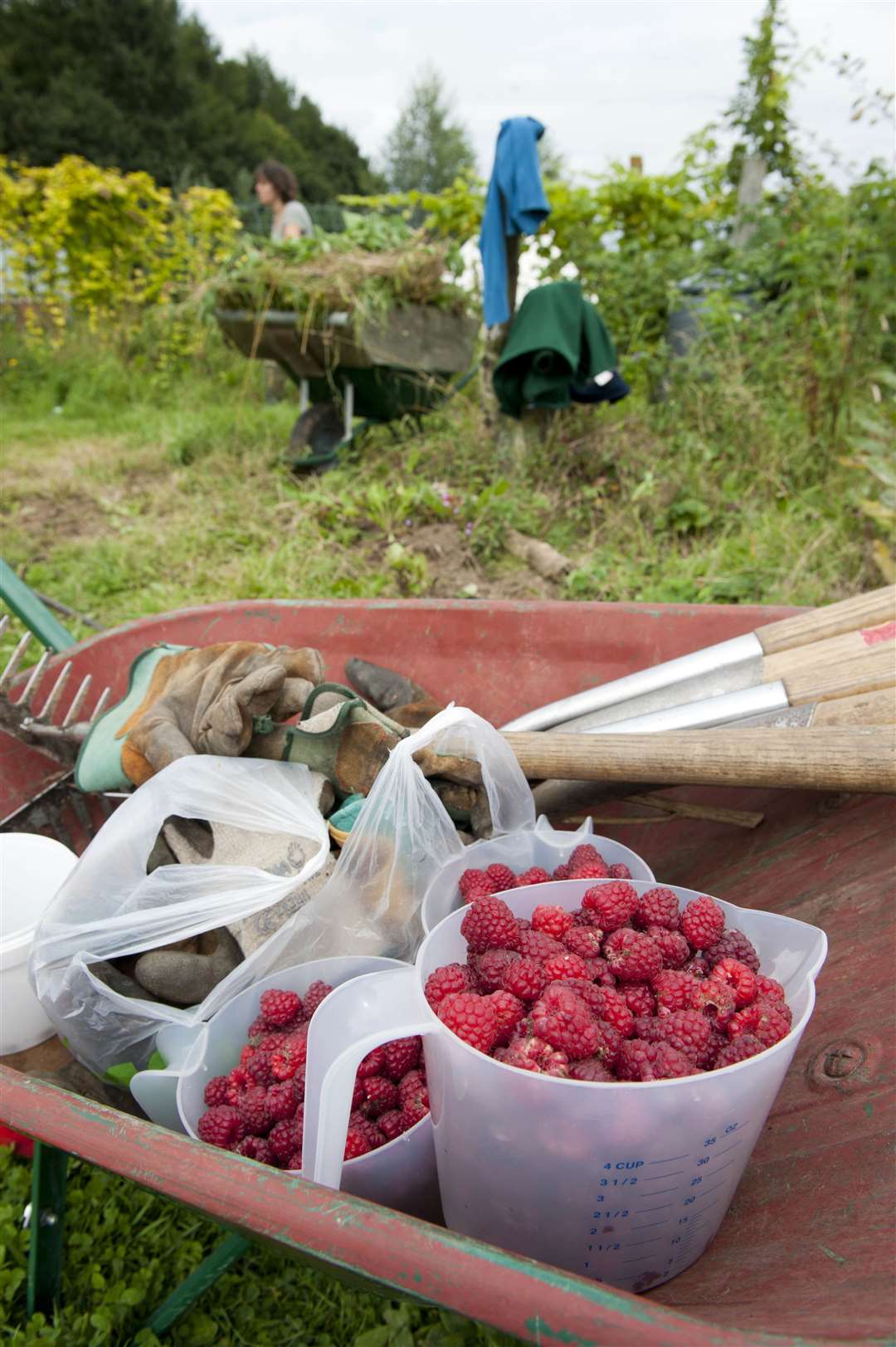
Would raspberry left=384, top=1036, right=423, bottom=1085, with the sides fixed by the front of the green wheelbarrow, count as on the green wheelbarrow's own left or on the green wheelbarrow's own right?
on the green wheelbarrow's own left

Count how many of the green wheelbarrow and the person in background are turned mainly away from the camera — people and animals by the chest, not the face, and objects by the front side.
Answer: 0

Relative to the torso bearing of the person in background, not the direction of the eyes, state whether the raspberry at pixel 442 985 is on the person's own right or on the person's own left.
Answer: on the person's own left

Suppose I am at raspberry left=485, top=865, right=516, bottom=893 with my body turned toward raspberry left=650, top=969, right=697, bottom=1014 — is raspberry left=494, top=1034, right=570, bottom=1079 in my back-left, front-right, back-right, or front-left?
front-right

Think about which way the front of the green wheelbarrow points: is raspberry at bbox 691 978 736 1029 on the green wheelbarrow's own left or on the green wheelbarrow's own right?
on the green wheelbarrow's own left

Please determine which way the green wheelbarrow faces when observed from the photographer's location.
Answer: facing the viewer and to the left of the viewer

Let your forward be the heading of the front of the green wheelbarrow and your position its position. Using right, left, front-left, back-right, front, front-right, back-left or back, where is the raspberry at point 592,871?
front-left

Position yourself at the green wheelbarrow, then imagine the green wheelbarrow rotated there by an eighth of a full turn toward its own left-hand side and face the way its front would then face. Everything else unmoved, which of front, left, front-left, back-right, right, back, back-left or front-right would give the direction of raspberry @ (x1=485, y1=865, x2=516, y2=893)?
front

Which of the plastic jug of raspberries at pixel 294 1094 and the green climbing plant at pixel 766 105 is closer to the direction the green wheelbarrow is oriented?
the plastic jug of raspberries

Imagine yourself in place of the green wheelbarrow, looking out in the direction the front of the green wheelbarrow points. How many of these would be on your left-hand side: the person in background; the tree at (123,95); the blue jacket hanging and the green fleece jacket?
2

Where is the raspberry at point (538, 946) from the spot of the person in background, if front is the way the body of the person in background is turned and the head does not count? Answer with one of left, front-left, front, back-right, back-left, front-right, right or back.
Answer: left

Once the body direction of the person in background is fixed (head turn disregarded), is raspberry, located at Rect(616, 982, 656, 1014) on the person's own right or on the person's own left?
on the person's own left
